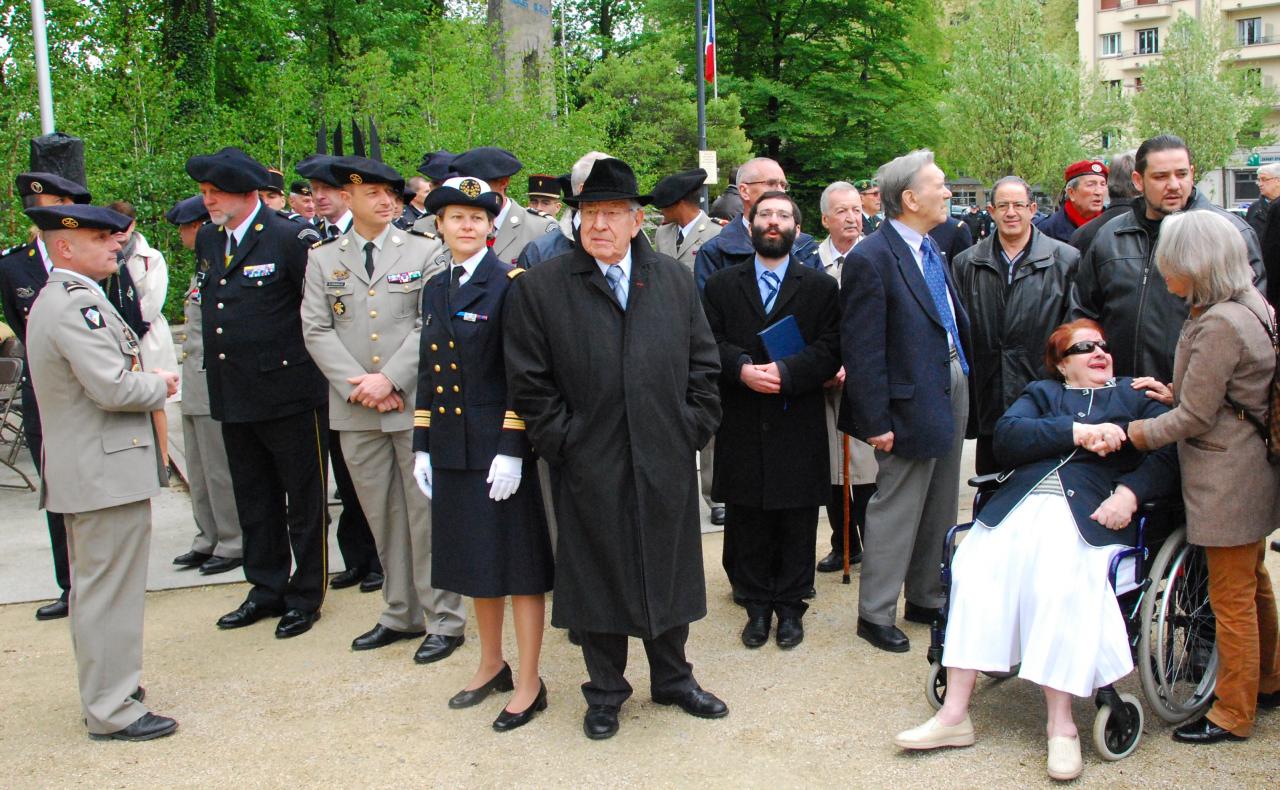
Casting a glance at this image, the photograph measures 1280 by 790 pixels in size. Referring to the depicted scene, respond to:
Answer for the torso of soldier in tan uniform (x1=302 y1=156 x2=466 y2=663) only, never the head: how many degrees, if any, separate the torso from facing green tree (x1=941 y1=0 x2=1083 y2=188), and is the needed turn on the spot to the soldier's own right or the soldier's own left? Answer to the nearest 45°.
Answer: approximately 135° to the soldier's own left

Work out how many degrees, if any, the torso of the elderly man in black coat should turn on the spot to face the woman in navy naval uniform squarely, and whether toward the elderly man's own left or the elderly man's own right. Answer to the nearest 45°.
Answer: approximately 135° to the elderly man's own right

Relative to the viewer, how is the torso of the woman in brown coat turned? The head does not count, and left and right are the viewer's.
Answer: facing to the left of the viewer

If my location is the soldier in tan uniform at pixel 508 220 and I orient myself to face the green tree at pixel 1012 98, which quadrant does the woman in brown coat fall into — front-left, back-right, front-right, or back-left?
back-right

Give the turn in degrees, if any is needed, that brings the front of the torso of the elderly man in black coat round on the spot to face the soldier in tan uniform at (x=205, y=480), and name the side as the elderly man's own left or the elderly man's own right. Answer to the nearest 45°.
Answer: approximately 135° to the elderly man's own right

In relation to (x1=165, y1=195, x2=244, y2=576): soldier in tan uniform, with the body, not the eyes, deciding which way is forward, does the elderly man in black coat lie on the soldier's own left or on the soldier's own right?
on the soldier's own left

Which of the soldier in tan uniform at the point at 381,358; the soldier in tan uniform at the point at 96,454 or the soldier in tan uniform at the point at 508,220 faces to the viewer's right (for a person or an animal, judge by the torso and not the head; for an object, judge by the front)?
the soldier in tan uniform at the point at 96,454
